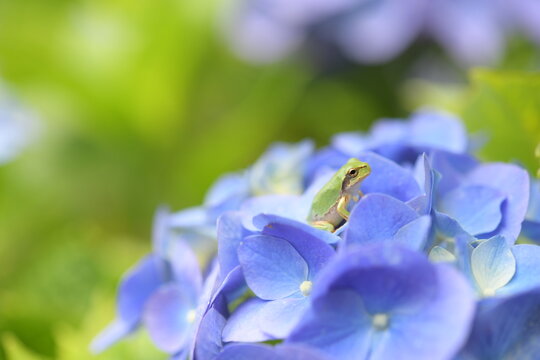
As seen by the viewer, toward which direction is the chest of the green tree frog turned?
to the viewer's right
